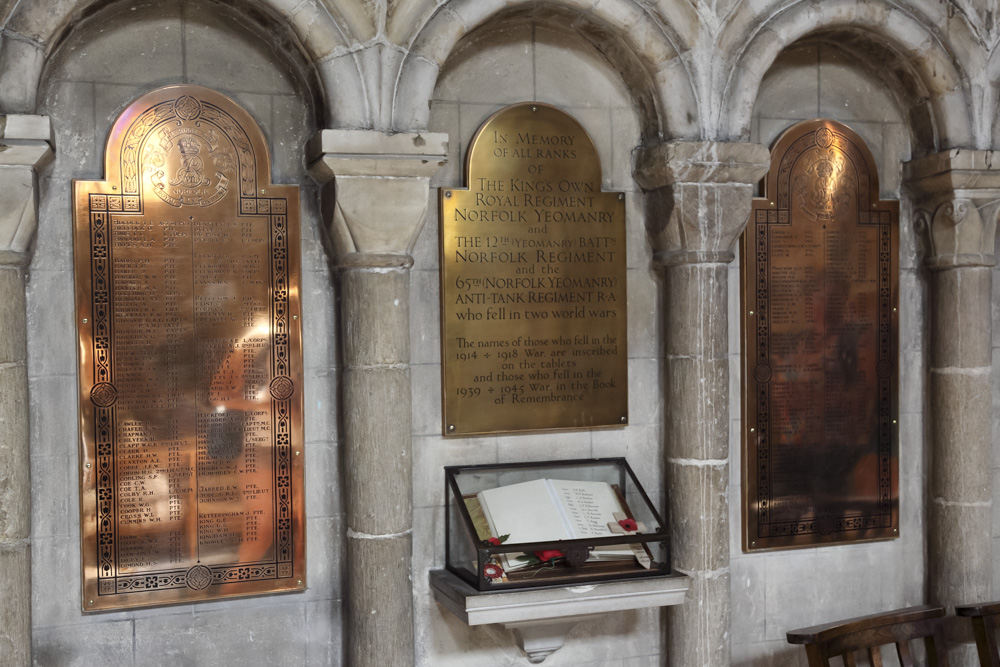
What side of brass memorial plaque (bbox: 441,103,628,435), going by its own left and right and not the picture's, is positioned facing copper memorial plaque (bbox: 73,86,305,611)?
right

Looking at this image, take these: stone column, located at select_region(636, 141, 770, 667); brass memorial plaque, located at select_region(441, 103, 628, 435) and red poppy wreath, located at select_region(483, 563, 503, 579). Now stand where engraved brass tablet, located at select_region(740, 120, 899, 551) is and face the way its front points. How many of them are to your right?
3

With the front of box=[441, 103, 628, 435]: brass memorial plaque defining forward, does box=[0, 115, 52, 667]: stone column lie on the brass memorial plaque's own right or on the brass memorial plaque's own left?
on the brass memorial plaque's own right

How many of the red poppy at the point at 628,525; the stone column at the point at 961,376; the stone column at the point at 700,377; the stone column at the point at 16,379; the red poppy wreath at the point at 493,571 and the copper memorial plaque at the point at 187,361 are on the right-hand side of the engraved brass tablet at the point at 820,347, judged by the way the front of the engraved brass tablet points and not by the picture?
5

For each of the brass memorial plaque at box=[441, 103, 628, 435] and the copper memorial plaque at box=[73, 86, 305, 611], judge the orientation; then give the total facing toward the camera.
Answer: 2

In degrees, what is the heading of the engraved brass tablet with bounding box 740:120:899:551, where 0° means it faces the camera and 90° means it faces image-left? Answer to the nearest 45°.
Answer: approximately 315°

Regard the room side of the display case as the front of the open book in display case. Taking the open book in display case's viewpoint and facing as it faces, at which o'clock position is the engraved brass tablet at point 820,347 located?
The engraved brass tablet is roughly at 8 o'clock from the open book in display case.

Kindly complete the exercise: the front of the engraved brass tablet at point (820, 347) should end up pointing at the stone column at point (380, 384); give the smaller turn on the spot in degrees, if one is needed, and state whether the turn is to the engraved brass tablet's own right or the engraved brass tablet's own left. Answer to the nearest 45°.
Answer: approximately 90° to the engraved brass tablet's own right

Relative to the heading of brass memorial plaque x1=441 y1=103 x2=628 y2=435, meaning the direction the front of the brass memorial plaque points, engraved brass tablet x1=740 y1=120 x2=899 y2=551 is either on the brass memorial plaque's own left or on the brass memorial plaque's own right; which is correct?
on the brass memorial plaque's own left

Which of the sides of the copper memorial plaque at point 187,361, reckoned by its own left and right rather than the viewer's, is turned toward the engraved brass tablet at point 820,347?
left

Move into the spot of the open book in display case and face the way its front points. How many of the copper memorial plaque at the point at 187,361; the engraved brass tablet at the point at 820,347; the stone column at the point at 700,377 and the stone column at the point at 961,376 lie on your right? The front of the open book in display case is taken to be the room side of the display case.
1

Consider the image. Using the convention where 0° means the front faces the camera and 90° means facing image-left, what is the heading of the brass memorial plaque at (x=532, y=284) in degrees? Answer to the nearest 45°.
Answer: approximately 0°

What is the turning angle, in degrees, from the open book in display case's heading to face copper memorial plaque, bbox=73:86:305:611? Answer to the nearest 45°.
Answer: approximately 90° to its right
